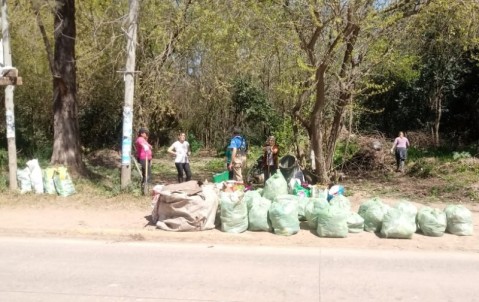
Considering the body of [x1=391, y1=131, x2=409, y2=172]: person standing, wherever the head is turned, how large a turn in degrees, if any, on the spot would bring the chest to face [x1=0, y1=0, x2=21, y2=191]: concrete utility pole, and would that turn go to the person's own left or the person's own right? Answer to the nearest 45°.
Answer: approximately 45° to the person's own right

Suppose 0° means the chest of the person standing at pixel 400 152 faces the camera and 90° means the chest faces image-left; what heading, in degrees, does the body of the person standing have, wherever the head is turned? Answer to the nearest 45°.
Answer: approximately 0°

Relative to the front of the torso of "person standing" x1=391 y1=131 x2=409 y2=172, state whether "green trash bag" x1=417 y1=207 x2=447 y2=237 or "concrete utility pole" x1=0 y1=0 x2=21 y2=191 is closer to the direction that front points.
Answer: the green trash bag

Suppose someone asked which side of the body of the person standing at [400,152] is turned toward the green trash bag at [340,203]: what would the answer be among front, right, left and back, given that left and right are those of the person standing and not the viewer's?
front

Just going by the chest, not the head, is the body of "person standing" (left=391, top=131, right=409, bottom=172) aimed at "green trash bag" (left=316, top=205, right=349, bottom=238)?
yes

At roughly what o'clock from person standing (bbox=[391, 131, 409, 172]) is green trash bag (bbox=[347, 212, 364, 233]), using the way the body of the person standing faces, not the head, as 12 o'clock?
The green trash bag is roughly at 12 o'clock from the person standing.

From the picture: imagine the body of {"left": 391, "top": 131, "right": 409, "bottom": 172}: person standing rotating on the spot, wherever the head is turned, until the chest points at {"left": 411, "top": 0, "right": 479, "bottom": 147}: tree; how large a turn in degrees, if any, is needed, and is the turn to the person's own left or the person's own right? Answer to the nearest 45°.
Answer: approximately 180°

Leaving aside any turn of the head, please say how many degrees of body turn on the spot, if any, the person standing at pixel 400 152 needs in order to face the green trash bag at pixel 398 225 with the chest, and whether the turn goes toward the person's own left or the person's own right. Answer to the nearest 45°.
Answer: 0° — they already face it

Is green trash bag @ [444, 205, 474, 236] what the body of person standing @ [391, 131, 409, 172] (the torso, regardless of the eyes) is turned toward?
yes

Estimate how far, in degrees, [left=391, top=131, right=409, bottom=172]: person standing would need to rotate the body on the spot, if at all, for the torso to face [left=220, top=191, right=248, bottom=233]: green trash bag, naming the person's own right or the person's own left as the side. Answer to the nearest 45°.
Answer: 0° — they already face it

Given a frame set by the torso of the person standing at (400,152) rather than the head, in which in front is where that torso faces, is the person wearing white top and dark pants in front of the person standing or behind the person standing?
in front

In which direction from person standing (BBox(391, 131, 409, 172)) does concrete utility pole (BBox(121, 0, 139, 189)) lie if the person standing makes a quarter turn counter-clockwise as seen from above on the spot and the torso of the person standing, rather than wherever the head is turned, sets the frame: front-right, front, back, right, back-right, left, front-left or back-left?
back-right

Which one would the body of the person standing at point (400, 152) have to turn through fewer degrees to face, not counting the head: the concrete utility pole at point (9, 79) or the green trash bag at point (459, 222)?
the green trash bag

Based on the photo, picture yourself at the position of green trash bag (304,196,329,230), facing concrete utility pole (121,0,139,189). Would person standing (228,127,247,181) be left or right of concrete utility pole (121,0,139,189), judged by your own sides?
right
